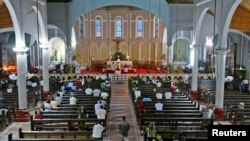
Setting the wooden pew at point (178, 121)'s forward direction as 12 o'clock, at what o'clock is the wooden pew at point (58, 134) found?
the wooden pew at point (58, 134) is roughly at 8 o'clock from the wooden pew at point (178, 121).

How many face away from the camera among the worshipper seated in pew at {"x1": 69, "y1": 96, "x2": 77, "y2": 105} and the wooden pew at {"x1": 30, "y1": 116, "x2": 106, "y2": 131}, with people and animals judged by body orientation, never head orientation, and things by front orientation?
2

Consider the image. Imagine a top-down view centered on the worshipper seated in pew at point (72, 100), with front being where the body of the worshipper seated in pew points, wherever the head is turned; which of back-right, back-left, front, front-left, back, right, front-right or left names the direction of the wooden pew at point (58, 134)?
back

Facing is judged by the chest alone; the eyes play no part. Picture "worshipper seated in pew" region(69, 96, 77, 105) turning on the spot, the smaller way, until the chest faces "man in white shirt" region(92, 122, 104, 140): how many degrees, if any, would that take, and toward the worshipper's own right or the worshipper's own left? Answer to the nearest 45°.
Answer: approximately 180°

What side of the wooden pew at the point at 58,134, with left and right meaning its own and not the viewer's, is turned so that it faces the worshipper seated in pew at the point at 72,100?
front

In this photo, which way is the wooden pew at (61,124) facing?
away from the camera

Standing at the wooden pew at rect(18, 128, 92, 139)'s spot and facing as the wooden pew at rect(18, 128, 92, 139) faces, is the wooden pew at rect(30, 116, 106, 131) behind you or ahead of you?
ahead

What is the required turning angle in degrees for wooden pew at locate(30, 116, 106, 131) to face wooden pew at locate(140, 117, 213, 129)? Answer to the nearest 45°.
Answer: approximately 90° to its right

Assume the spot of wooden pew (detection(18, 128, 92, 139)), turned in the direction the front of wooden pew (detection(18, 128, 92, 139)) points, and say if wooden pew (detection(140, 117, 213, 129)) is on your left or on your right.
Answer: on your right

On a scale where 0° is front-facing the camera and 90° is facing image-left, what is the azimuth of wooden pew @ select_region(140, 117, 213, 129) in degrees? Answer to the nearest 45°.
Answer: approximately 180°

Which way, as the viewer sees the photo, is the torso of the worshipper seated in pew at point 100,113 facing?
away from the camera

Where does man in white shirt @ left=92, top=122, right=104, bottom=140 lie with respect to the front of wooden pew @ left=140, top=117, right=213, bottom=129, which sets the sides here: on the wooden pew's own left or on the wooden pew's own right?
on the wooden pew's own left

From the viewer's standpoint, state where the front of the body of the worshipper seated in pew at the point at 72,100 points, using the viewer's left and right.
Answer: facing away from the viewer

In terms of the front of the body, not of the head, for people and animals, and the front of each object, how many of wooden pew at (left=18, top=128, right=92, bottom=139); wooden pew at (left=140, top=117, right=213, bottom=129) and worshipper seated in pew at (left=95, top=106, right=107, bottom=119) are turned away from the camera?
3
